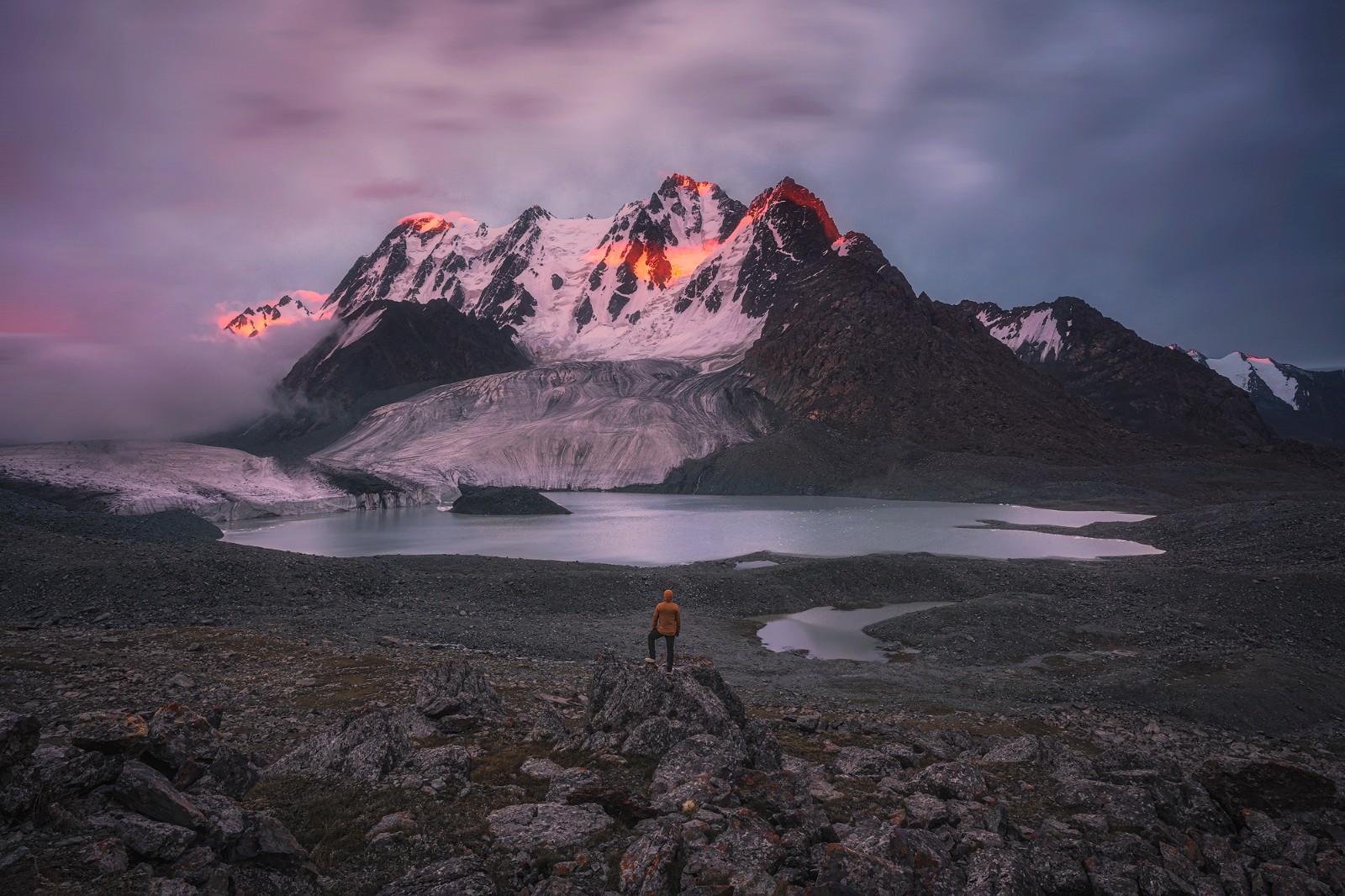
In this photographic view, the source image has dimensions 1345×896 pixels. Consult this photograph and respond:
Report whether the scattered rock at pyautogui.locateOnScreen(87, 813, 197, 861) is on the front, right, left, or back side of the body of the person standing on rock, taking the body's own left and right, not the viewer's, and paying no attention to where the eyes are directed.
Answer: back

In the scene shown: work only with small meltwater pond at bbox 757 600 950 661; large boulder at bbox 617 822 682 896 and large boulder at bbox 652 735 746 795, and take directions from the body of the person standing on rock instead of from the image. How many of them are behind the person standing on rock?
2

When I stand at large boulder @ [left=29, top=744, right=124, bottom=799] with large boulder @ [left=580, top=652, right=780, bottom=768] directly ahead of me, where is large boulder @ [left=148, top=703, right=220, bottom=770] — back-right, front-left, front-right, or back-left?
front-left

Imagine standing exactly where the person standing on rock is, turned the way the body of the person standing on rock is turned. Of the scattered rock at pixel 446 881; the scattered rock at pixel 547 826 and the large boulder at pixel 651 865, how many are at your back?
3

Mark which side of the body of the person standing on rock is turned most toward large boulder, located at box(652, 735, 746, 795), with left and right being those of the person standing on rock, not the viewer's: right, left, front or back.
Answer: back

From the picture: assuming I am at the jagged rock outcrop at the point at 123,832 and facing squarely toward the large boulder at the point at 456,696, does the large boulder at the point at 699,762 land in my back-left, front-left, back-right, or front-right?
front-right

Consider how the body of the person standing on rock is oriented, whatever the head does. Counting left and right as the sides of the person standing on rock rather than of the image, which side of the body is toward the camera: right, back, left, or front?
back

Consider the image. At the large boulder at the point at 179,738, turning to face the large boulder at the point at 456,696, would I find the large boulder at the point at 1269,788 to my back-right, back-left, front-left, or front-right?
front-right

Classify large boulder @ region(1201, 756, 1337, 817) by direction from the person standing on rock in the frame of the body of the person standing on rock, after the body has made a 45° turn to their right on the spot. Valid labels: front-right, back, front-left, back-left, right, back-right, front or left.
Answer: right

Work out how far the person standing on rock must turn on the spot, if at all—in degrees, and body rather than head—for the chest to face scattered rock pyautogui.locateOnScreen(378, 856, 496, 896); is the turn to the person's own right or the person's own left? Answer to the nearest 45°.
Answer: approximately 180°

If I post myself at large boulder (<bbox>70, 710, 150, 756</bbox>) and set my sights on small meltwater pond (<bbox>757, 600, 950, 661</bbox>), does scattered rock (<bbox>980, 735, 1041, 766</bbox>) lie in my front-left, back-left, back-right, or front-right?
front-right

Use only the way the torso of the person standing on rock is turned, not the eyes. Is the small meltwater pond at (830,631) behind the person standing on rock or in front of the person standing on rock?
in front
